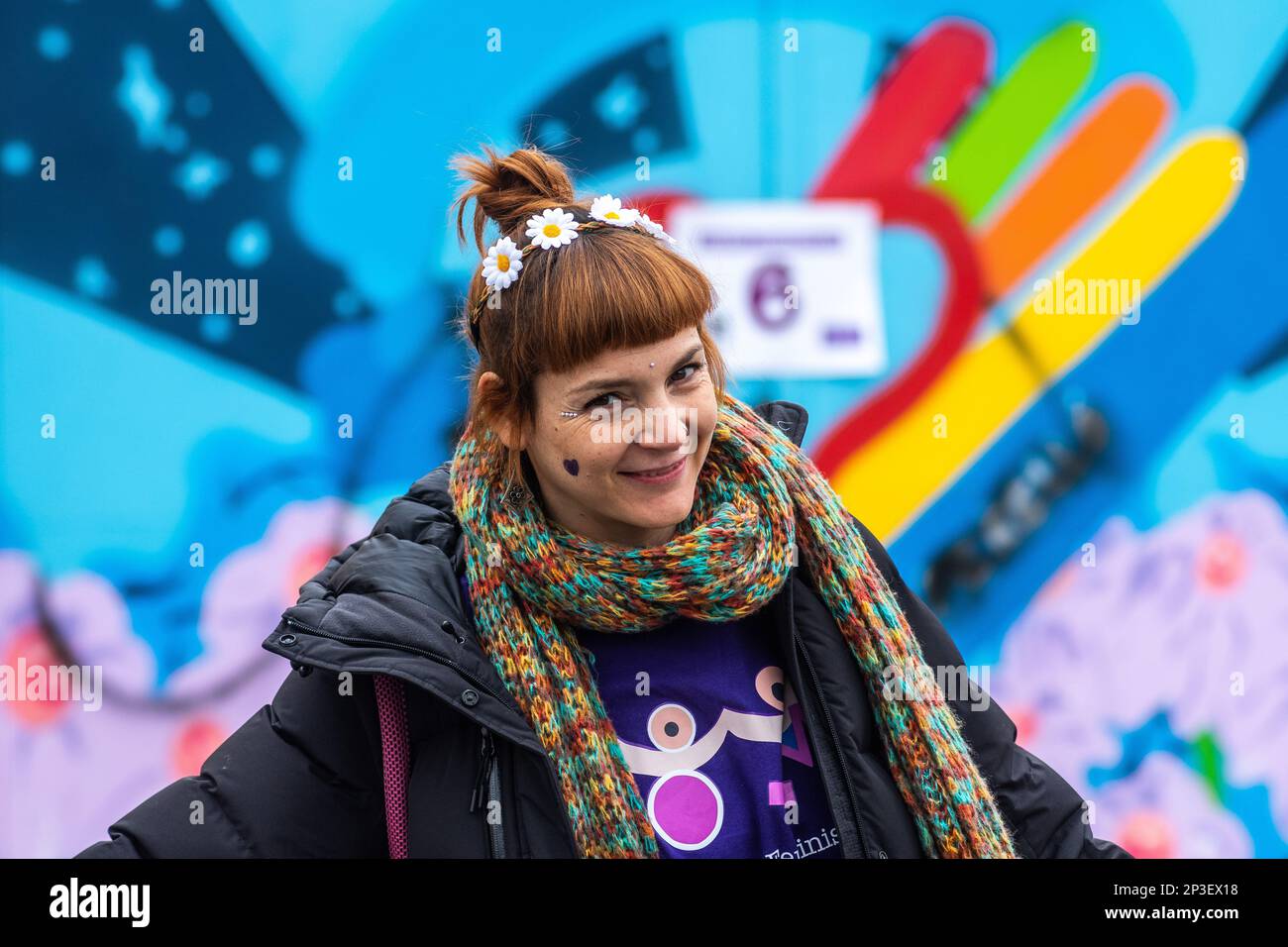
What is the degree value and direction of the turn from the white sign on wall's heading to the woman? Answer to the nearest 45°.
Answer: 0° — it already faces them

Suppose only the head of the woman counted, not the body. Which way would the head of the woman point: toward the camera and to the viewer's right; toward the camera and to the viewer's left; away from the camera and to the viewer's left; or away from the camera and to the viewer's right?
toward the camera and to the viewer's right

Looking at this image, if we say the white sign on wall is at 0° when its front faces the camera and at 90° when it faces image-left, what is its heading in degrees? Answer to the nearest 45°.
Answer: approximately 0°
